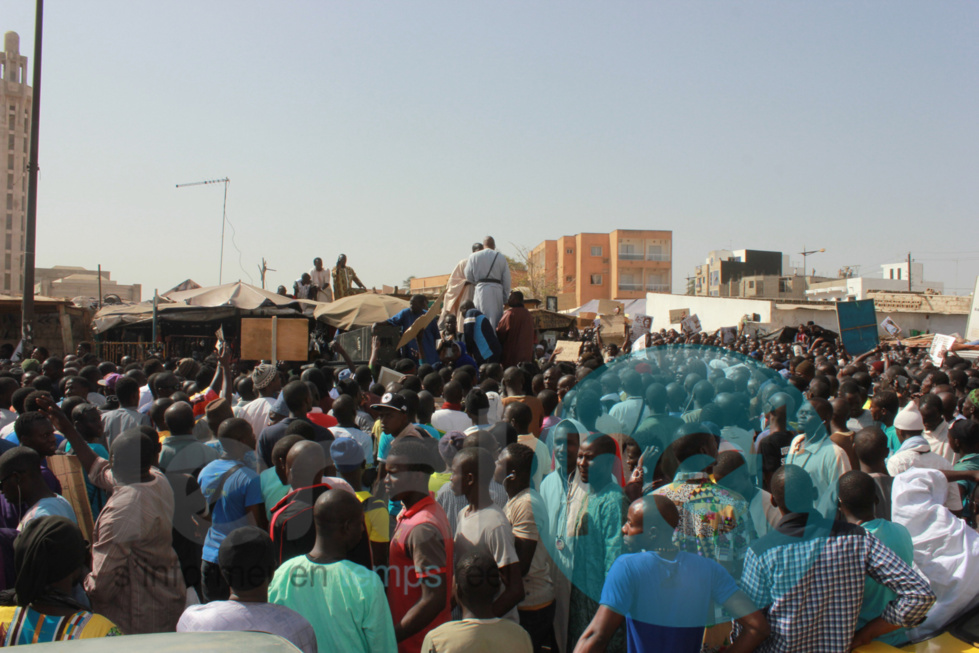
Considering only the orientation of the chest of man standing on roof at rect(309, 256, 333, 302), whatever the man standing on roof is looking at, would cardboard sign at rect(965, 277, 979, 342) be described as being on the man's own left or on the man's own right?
on the man's own left

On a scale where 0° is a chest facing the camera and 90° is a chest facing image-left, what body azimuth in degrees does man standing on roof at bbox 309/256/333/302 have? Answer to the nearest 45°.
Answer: approximately 0°
